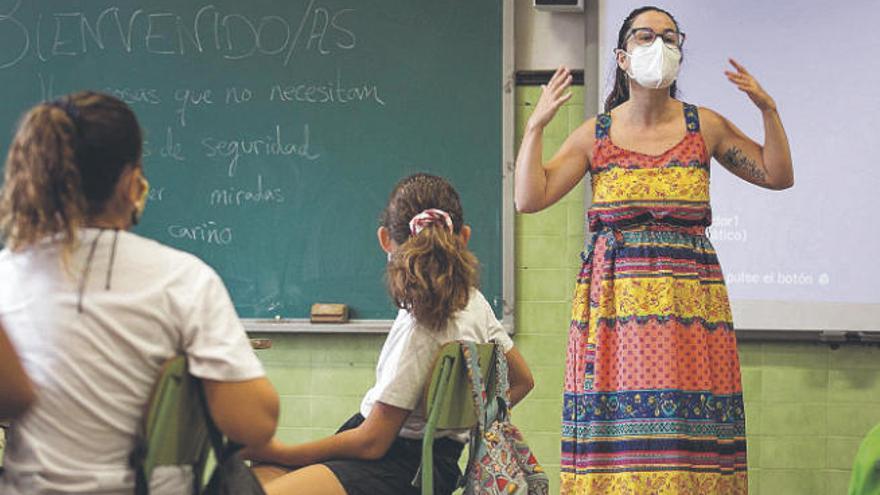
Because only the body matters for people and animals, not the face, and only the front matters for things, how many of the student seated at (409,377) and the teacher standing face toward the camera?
1

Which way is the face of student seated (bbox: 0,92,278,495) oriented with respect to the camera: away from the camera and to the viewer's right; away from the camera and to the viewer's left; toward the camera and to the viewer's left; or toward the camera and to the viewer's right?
away from the camera and to the viewer's right

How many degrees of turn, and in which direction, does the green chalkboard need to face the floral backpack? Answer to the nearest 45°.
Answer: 0° — it already faces it

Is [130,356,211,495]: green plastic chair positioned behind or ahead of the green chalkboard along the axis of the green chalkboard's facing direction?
ahead

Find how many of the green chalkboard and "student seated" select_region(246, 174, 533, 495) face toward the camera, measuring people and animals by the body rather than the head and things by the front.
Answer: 1

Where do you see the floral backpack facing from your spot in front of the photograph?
facing the viewer and to the right of the viewer

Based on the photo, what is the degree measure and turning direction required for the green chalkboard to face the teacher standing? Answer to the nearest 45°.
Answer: approximately 45° to its left

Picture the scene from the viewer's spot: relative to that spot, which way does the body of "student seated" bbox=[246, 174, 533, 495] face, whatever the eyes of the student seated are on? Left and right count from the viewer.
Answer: facing away from the viewer and to the left of the viewer

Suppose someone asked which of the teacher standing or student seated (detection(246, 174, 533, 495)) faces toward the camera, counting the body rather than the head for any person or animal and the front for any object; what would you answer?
the teacher standing

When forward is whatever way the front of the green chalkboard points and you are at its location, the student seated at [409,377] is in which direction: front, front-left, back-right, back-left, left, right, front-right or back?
front

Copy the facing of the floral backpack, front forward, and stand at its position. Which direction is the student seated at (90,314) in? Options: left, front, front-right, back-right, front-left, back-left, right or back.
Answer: right

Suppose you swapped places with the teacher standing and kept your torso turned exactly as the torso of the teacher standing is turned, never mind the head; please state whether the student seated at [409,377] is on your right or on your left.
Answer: on your right

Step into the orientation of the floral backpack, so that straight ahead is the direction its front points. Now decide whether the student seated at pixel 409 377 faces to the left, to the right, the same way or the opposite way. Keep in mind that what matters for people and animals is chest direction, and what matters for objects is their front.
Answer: the opposite way

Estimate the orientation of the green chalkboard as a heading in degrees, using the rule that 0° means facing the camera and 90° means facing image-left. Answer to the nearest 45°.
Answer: approximately 0°

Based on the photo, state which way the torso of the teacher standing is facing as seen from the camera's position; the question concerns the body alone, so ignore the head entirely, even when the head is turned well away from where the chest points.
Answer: toward the camera

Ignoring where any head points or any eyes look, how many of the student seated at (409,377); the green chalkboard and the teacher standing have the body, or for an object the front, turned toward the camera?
2

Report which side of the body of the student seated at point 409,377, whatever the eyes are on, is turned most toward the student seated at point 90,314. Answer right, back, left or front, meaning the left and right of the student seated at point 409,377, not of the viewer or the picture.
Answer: left

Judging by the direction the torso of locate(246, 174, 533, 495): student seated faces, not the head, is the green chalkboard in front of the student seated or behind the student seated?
in front

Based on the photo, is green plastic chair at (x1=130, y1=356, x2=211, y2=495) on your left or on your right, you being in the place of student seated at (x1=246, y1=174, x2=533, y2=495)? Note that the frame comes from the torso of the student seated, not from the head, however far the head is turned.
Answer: on your left
